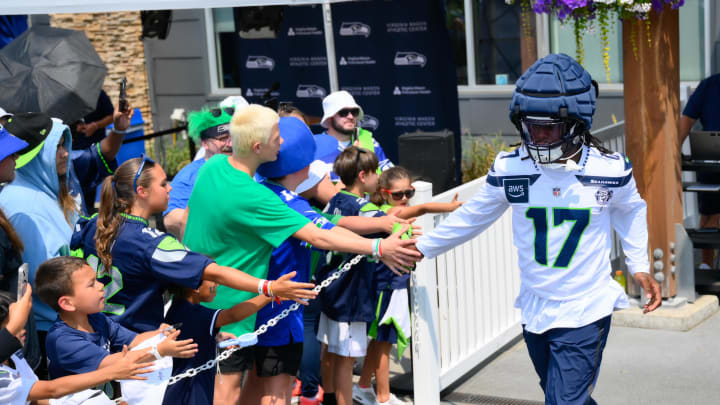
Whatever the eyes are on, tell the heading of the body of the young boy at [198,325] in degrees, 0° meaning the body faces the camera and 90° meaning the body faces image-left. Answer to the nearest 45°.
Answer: approximately 270°

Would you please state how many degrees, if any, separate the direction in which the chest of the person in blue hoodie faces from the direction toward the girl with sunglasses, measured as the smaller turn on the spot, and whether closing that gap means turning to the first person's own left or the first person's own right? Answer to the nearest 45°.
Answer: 0° — they already face them

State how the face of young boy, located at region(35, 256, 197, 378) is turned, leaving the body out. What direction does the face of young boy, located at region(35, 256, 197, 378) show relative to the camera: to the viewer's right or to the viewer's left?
to the viewer's right

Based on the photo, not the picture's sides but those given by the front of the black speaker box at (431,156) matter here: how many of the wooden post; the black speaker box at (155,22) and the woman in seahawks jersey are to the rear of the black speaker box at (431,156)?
1

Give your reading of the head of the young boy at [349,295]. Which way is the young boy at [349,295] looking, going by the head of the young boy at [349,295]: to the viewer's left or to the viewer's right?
to the viewer's right

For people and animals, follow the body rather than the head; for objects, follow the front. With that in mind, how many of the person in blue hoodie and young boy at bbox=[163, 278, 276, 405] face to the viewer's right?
2

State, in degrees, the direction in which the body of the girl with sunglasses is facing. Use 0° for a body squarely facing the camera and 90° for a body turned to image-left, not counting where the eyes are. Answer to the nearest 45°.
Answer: approximately 315°

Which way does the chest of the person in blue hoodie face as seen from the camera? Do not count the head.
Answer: to the viewer's right

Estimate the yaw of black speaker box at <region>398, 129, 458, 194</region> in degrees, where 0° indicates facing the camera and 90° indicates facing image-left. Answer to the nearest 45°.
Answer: approximately 315°
